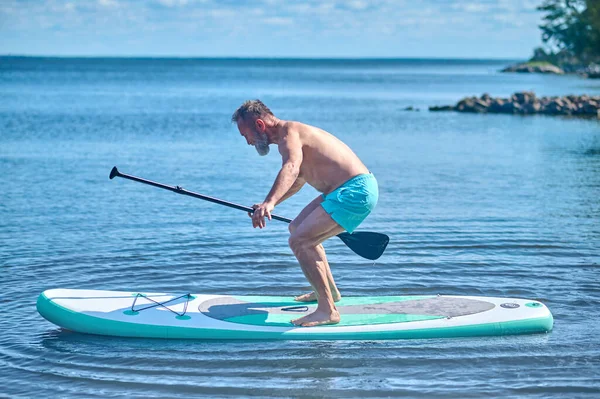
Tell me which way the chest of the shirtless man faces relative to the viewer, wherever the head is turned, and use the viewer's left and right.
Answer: facing to the left of the viewer

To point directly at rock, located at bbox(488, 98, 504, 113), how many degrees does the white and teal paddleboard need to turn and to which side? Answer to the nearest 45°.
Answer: approximately 90° to its right

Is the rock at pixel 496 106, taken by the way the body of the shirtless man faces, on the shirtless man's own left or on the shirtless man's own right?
on the shirtless man's own right

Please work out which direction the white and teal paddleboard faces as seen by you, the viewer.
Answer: facing to the left of the viewer

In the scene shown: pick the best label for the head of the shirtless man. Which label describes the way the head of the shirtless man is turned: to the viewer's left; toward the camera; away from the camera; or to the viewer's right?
to the viewer's left
